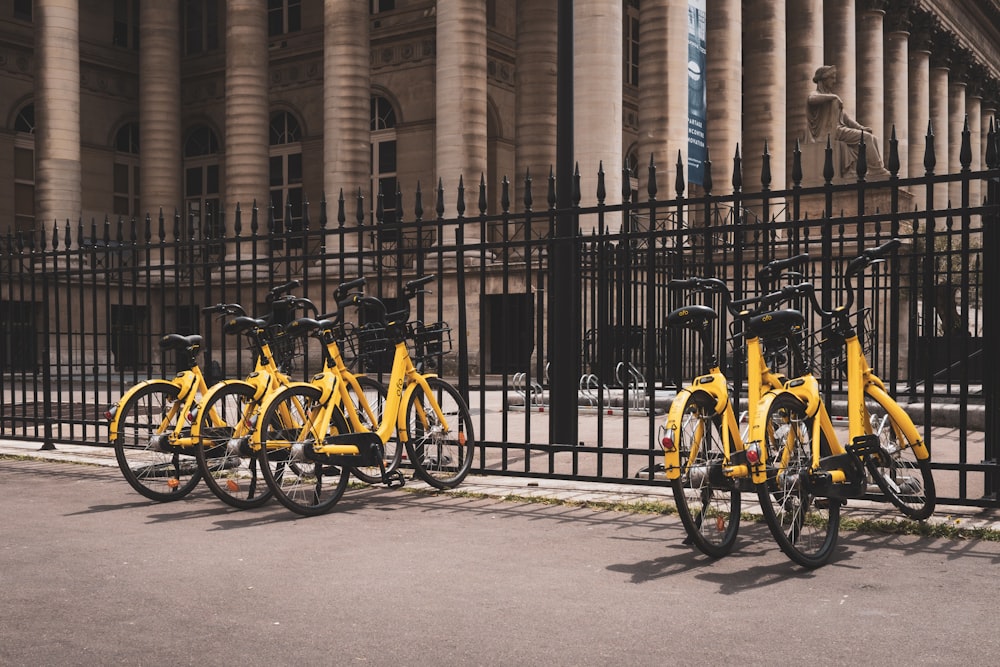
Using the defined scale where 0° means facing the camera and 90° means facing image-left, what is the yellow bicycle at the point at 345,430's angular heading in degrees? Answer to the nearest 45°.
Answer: approximately 225°

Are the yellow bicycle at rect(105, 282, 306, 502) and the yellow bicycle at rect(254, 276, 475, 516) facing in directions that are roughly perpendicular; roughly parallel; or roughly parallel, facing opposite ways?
roughly parallel

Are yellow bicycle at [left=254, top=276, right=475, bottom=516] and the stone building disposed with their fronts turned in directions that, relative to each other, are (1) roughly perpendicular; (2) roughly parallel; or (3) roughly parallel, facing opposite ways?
roughly perpendicular

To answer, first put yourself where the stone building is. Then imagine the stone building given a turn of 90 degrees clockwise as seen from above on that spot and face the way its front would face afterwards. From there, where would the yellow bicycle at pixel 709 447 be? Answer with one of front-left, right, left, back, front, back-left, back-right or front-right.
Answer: front-left

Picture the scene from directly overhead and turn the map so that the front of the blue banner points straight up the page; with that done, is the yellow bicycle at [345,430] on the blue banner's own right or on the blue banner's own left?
on the blue banner's own right

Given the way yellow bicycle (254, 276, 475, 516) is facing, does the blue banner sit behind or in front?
in front

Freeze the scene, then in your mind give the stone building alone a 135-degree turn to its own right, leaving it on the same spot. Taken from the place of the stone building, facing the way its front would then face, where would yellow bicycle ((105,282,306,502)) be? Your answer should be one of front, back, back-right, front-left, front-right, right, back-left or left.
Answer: left

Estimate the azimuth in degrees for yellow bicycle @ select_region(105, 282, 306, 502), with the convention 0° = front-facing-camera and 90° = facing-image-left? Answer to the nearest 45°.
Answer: approximately 225°

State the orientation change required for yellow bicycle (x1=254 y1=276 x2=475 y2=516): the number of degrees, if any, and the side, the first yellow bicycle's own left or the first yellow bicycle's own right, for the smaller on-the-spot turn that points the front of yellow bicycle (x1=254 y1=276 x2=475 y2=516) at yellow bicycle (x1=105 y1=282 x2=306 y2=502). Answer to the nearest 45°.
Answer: approximately 135° to the first yellow bicycle's own left

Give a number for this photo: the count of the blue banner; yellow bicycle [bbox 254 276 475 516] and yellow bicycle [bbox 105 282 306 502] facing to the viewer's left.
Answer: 0

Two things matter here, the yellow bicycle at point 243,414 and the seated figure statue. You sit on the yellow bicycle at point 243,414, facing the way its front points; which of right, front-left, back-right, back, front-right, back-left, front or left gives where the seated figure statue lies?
front

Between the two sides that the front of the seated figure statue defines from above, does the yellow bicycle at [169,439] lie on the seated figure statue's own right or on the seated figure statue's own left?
on the seated figure statue's own right

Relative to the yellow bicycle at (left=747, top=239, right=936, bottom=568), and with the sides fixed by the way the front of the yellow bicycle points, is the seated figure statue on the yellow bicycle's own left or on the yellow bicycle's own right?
on the yellow bicycle's own left

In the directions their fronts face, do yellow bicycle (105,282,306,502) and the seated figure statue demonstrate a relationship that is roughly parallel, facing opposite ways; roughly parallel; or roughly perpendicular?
roughly perpendicular

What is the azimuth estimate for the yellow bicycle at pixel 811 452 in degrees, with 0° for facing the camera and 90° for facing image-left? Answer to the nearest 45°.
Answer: approximately 225°

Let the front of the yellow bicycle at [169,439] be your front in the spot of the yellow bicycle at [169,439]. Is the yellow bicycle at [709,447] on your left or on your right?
on your right

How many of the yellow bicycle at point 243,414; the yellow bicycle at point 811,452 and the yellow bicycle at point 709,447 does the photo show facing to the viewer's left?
0
